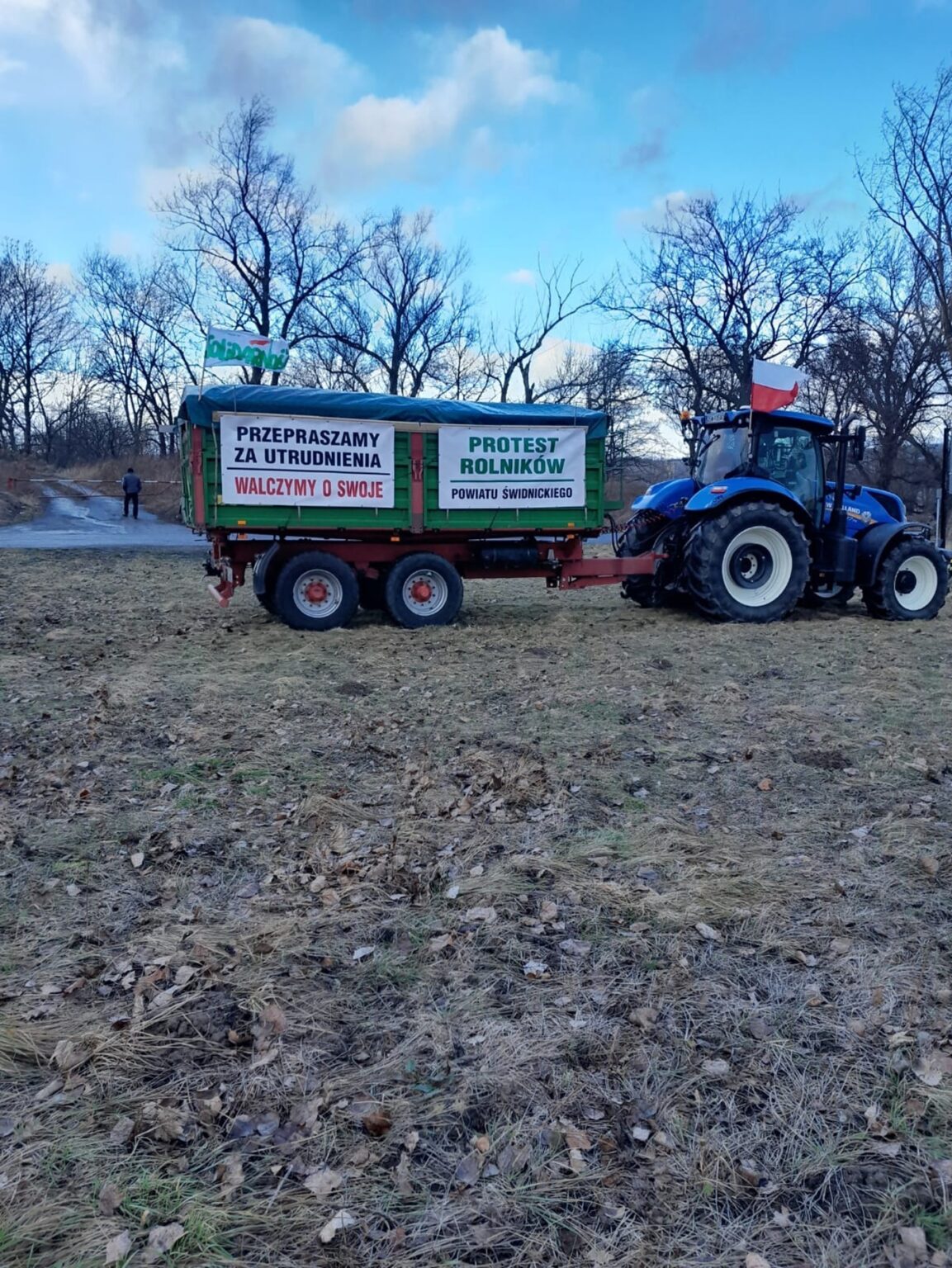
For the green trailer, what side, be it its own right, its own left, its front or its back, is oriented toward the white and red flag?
front

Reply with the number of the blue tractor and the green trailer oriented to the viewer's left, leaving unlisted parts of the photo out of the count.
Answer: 0

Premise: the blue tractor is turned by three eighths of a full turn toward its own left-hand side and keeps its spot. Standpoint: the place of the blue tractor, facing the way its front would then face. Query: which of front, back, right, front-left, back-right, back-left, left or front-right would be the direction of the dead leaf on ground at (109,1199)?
left

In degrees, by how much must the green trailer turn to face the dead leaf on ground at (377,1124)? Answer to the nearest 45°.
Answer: approximately 90° to its right

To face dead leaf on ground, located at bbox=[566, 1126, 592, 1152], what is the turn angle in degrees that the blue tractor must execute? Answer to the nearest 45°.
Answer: approximately 135° to its right

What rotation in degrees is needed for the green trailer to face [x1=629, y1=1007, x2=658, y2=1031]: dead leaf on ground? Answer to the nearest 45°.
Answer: approximately 90° to its right

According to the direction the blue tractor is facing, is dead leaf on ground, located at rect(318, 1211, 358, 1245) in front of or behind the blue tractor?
behind

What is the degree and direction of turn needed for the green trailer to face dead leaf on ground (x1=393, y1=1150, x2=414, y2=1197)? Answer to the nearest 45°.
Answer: approximately 90° to its right

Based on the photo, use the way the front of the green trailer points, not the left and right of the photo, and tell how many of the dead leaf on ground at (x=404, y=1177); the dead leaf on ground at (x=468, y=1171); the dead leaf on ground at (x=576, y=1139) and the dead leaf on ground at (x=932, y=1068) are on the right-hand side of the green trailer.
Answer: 4

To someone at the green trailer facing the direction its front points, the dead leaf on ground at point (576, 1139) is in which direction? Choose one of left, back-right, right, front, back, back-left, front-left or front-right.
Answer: right

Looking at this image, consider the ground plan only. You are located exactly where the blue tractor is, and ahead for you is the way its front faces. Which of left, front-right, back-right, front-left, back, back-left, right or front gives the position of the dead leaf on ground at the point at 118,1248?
back-right

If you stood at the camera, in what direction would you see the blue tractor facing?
facing away from the viewer and to the right of the viewer

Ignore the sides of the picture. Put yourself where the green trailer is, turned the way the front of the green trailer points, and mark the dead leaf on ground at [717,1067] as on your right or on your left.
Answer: on your right

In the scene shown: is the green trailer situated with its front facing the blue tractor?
yes

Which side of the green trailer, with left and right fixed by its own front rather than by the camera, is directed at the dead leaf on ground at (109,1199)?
right

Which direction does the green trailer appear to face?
to the viewer's right
